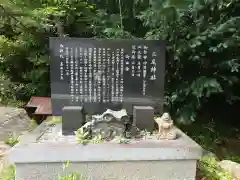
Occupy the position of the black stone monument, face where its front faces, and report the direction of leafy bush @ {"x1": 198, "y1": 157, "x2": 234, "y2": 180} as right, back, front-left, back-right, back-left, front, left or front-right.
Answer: left

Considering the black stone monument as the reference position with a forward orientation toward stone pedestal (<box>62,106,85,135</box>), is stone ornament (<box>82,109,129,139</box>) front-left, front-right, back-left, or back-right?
front-left

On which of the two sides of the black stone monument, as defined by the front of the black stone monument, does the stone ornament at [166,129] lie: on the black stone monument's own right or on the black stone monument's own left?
on the black stone monument's own left

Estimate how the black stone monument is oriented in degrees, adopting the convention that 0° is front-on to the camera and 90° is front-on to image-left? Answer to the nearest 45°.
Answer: approximately 0°
